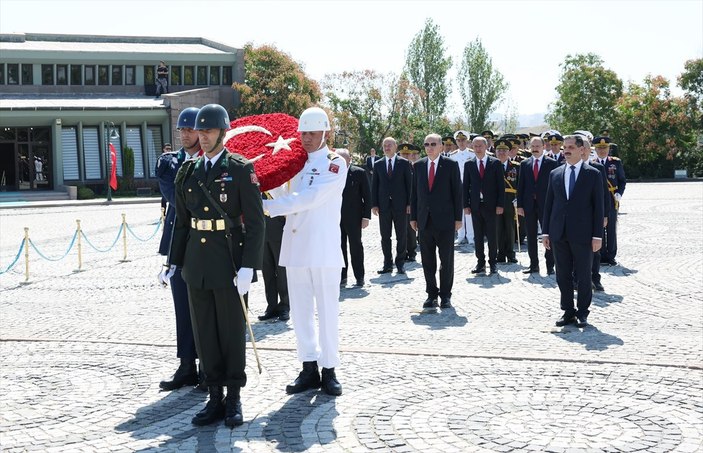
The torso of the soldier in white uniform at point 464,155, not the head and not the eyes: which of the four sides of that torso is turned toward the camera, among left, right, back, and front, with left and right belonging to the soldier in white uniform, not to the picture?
front

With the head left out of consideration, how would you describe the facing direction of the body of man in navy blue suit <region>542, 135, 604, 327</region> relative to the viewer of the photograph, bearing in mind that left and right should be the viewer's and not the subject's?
facing the viewer and to the left of the viewer

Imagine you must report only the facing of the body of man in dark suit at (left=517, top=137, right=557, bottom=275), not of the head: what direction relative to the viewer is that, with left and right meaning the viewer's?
facing the viewer

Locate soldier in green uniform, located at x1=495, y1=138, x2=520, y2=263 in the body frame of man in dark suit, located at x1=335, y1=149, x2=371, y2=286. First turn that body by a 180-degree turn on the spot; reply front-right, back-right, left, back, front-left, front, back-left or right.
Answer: front

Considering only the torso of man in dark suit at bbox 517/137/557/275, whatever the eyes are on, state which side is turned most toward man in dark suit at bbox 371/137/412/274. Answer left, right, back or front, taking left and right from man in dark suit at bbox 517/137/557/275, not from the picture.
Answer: right

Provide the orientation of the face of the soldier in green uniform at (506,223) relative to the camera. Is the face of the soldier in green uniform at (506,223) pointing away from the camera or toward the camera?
toward the camera

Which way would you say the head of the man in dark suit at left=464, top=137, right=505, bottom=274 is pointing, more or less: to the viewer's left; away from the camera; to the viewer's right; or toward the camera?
toward the camera

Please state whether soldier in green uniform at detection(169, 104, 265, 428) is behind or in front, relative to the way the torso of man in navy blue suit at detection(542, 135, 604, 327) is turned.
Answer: in front

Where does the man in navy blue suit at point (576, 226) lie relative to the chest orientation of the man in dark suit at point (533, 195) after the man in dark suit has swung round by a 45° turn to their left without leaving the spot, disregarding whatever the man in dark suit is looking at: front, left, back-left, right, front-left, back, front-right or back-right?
front-right

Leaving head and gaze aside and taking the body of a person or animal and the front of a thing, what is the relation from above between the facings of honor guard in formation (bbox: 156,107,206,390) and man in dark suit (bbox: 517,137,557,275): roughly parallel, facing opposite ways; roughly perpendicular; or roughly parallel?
roughly parallel

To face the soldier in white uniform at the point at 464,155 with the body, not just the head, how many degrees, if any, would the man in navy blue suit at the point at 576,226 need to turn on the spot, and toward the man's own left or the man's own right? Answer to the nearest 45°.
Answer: approximately 135° to the man's own right

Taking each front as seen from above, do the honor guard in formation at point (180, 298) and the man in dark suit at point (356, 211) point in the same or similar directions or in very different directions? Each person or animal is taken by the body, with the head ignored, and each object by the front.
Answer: same or similar directions

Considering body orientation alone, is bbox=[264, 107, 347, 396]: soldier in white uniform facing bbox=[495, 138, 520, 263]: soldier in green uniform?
no

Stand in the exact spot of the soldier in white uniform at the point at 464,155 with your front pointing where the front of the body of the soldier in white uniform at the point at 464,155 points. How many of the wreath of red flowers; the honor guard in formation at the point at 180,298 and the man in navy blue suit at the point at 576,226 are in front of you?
3

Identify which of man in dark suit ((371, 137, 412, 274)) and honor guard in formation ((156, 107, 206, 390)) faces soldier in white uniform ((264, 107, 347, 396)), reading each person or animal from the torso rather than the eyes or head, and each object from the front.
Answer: the man in dark suit

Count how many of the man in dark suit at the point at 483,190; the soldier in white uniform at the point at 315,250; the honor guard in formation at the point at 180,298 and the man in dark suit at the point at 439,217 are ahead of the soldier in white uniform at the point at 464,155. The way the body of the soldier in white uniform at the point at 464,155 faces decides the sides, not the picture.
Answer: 4

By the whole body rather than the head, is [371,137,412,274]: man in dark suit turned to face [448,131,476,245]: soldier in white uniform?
no

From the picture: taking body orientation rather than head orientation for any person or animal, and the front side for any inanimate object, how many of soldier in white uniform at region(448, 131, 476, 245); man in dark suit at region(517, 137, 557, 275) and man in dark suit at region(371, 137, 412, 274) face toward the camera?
3

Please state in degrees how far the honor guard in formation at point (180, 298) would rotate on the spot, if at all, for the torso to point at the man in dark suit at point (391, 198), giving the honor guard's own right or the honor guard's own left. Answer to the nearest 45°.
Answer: approximately 180°

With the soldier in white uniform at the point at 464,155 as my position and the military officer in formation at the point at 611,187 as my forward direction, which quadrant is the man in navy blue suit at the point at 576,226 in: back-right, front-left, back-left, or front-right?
front-right

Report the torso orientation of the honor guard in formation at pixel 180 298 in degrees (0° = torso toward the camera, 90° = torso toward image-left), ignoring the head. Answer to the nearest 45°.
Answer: approximately 45°
